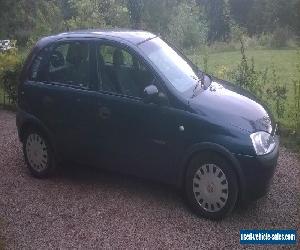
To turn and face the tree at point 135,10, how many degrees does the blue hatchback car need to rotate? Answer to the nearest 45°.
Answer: approximately 135° to its left

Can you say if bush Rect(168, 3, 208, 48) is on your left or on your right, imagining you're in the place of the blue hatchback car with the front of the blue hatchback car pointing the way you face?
on your left

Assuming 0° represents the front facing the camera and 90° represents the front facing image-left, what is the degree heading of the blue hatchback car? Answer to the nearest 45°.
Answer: approximately 315°

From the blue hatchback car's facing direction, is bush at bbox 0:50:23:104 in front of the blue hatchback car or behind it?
behind
